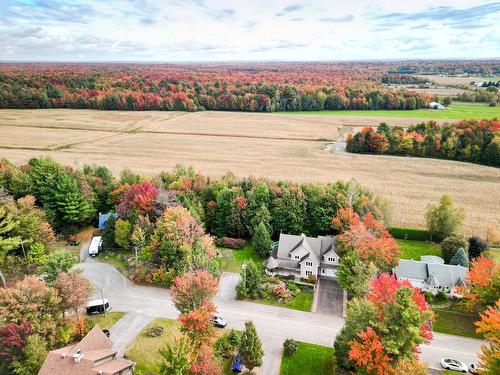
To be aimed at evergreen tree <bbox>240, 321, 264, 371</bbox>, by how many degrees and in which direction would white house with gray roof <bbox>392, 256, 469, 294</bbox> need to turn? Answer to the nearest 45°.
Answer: approximately 45° to its right

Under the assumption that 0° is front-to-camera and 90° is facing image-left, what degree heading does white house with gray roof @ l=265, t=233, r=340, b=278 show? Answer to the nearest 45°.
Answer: approximately 0°

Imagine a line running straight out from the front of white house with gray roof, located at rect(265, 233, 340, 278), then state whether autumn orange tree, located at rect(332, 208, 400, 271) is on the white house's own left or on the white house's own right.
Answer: on the white house's own left

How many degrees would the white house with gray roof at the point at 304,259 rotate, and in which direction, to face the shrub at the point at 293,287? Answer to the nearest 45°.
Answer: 0° — it already faces it

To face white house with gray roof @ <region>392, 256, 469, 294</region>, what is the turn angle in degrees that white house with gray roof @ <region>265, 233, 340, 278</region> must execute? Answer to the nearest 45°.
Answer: approximately 90° to its left

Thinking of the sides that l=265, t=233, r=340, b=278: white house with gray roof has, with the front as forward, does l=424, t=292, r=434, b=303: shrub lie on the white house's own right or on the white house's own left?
on the white house's own left

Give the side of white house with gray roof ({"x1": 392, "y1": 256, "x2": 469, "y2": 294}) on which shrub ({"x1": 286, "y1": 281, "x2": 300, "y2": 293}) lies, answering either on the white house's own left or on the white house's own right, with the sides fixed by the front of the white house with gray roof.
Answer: on the white house's own right

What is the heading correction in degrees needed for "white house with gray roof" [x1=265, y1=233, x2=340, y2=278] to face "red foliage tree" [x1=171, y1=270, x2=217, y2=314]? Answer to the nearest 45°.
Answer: approximately 45° to its right

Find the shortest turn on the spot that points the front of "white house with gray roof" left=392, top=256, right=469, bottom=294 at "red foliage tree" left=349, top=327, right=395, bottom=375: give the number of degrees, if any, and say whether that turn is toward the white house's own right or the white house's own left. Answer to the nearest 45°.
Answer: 0° — it already faces it

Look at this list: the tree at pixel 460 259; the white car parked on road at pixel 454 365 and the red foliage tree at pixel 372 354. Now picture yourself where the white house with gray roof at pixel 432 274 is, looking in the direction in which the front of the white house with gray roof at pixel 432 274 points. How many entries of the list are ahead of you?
2

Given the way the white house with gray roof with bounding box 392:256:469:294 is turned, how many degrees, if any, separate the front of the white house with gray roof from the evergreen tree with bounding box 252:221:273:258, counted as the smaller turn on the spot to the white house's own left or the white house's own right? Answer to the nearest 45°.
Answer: approximately 90° to the white house's own right

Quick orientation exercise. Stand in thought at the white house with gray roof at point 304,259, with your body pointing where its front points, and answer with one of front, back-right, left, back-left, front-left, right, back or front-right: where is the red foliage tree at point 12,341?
front-right

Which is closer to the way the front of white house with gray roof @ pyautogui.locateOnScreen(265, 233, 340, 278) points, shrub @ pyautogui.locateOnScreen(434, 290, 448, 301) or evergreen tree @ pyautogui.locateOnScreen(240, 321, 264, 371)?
the evergreen tree

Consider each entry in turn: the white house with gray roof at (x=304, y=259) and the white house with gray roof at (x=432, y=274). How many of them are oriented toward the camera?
2
